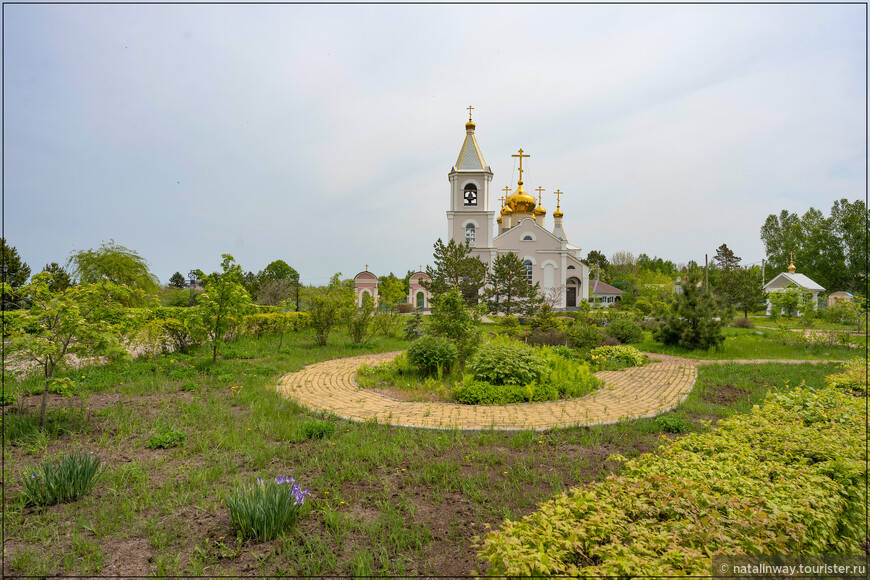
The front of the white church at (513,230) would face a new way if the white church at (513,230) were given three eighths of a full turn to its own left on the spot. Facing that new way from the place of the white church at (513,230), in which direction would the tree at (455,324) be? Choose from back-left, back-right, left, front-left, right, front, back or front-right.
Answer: front-right

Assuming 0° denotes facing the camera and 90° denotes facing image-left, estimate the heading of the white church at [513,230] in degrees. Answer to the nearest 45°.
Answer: approximately 90°

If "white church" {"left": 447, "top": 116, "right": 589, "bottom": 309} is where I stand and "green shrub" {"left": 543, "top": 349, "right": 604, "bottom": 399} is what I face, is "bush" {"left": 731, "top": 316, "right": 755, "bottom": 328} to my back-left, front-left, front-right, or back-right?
front-left

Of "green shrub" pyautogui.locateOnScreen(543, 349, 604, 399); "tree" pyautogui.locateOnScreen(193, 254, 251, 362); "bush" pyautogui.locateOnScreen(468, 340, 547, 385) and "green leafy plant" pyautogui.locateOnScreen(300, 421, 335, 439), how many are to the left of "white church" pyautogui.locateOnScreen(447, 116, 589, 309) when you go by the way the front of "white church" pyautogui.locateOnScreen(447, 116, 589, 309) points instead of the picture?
4

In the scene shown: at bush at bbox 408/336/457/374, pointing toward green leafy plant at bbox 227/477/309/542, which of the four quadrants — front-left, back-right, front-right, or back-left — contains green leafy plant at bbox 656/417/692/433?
front-left

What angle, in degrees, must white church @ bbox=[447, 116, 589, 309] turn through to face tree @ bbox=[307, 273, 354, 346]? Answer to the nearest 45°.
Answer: approximately 90° to its left

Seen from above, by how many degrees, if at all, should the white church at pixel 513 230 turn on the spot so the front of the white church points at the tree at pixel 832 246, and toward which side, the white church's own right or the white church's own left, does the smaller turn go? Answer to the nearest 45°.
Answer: approximately 180°

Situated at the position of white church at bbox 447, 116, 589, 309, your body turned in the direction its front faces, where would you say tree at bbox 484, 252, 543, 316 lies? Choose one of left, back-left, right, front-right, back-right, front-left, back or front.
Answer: left

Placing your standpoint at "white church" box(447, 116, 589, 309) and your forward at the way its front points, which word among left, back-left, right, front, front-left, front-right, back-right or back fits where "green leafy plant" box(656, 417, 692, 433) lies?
left

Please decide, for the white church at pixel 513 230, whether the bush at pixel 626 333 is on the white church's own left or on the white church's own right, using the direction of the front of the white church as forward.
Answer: on the white church's own left

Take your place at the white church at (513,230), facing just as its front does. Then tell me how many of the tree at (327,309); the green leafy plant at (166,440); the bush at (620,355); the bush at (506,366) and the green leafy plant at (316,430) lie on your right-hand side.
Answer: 0

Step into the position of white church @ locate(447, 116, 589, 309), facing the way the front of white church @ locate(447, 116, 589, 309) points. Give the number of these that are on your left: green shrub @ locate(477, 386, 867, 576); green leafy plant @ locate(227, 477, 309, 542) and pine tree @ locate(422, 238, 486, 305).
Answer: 3

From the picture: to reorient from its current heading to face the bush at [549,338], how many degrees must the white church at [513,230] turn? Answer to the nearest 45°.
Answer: approximately 90° to its left

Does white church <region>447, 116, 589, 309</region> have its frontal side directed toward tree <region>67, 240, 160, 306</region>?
no

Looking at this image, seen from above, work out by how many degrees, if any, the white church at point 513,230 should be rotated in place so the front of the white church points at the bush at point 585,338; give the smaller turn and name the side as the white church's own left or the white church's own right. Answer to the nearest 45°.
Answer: approximately 90° to the white church's own left

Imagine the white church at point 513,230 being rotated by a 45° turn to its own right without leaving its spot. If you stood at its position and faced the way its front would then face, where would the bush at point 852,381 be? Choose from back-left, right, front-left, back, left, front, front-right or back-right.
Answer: back-left
